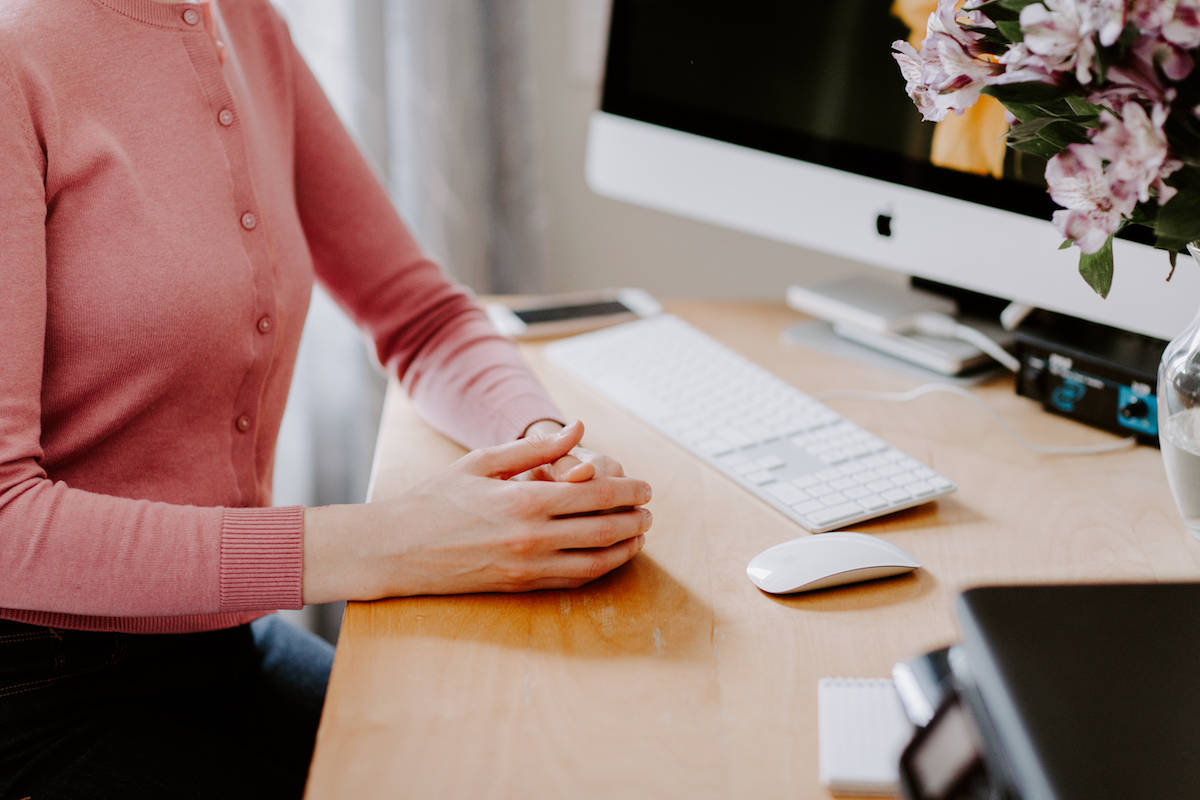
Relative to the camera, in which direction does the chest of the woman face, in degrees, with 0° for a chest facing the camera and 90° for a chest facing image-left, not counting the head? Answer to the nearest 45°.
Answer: approximately 315°

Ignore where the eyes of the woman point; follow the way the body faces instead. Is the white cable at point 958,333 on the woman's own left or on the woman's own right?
on the woman's own left

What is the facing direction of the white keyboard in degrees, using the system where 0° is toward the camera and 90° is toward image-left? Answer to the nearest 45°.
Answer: approximately 45°
